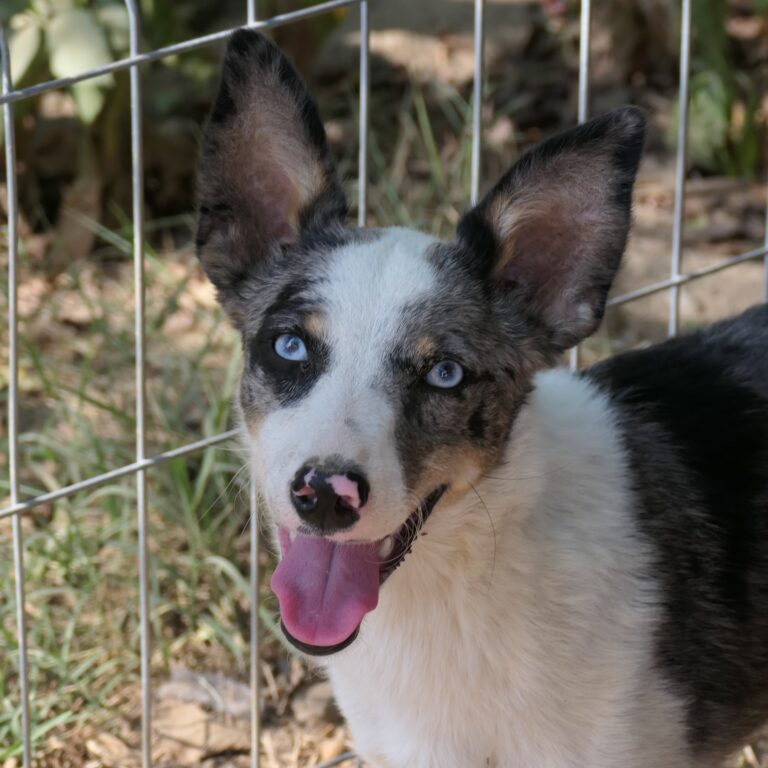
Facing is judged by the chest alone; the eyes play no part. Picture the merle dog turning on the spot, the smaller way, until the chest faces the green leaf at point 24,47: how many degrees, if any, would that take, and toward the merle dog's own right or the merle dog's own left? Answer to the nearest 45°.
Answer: approximately 90° to the merle dog's own right

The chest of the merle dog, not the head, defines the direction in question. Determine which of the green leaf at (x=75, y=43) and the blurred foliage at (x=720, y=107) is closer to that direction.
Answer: the green leaf

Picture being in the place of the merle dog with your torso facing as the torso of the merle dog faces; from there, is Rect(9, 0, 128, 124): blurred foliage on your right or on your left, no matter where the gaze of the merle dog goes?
on your right

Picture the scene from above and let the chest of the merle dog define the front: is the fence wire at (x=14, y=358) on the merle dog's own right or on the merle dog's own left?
on the merle dog's own right

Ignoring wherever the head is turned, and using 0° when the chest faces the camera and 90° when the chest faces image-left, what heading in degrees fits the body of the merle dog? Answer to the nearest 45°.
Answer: approximately 45°

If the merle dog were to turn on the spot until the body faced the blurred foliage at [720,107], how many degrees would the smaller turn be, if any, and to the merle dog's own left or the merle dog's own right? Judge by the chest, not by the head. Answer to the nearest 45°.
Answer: approximately 135° to the merle dog's own right

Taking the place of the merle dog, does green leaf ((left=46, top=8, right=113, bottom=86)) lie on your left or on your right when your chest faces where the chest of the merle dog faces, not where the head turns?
on your right
